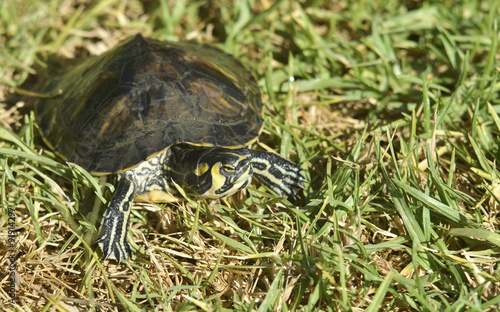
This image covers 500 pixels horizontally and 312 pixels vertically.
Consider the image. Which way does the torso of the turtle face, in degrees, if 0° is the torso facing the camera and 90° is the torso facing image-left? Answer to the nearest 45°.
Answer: approximately 315°
